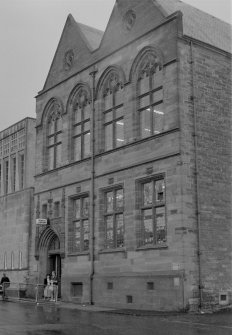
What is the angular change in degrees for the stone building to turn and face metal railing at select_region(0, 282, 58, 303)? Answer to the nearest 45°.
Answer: approximately 90° to its right

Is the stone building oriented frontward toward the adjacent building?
no

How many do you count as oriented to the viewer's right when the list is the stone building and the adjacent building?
0

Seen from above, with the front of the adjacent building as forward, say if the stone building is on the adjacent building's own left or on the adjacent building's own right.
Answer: on the adjacent building's own left

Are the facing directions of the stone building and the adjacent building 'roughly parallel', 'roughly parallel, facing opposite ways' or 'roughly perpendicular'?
roughly parallel
